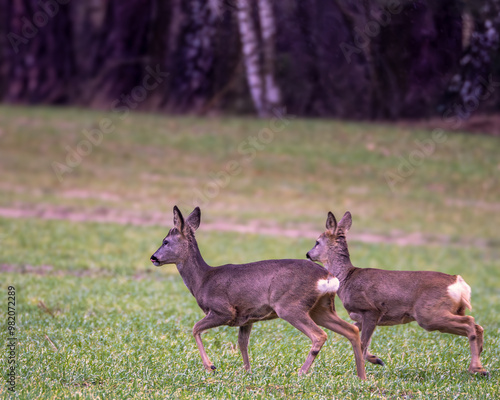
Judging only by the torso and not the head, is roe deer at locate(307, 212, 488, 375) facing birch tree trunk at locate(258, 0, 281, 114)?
no

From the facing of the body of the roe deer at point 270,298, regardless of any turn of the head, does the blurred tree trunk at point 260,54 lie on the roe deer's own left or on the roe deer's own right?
on the roe deer's own right

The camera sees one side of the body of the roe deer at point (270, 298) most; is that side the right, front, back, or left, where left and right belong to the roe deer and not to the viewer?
left

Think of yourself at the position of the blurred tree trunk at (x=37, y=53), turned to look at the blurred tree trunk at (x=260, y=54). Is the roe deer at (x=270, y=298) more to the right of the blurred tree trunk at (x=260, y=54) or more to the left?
right

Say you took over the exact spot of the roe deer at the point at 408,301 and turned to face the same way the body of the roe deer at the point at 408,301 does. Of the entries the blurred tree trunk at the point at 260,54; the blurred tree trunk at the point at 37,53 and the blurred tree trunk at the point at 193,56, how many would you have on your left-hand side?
0

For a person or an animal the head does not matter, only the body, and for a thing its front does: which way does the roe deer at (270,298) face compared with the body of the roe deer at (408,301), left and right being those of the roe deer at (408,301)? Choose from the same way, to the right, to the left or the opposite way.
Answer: the same way

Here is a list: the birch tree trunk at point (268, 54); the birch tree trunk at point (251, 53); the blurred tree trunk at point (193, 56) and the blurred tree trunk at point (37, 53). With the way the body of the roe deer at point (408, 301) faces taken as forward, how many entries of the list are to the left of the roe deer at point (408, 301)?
0

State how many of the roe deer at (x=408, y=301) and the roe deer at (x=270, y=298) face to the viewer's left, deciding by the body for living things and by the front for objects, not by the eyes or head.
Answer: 2

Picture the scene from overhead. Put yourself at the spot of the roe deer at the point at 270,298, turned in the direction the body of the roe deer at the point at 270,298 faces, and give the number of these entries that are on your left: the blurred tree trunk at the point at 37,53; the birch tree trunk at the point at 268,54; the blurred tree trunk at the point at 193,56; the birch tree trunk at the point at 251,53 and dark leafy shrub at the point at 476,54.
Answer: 0

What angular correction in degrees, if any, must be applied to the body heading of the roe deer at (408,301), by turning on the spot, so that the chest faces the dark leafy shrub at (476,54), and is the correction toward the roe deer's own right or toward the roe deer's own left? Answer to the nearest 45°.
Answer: approximately 90° to the roe deer's own right

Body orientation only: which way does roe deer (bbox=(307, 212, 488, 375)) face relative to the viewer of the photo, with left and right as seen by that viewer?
facing to the left of the viewer

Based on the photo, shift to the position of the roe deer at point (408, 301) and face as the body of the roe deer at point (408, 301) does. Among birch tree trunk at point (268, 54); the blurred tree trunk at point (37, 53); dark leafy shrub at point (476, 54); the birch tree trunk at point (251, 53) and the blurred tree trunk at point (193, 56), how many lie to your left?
0

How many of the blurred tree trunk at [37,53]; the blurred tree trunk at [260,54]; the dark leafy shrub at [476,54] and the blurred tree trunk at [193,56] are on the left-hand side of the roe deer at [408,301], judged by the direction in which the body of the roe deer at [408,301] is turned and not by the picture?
0

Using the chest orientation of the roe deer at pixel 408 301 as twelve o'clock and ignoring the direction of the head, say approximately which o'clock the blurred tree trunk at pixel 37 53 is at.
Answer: The blurred tree trunk is roughly at 2 o'clock from the roe deer.

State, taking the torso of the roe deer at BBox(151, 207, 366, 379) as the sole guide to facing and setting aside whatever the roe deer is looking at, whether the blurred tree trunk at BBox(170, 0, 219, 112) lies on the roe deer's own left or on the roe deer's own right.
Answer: on the roe deer's own right

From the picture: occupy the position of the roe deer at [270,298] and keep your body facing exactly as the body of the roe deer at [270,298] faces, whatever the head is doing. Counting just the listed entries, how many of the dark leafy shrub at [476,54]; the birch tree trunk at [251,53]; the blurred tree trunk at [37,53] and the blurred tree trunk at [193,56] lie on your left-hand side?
0

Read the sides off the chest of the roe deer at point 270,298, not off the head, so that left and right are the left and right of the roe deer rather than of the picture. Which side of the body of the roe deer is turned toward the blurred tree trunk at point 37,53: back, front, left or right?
right

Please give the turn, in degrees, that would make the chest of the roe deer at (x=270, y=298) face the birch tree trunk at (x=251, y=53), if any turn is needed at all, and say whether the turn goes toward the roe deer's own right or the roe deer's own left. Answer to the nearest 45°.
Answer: approximately 90° to the roe deer's own right
